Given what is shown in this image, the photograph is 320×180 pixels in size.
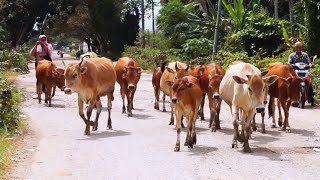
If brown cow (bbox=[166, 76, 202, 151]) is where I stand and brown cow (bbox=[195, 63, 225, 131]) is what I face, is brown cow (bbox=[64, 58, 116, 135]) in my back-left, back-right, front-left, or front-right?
front-left

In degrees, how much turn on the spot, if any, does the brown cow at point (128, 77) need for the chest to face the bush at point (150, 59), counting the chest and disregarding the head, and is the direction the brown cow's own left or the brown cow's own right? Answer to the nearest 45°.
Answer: approximately 180°

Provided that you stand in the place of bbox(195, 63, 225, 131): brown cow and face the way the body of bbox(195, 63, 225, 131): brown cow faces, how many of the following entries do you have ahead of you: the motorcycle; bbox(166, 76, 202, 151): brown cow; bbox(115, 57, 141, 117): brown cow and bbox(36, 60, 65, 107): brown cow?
1

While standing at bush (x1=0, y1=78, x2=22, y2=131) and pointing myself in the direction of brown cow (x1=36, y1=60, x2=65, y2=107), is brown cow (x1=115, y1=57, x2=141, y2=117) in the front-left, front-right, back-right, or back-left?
front-right

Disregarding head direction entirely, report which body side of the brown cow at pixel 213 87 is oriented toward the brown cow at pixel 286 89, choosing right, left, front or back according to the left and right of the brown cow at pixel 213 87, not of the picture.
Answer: left

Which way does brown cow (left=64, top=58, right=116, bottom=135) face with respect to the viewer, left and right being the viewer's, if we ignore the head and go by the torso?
facing the viewer and to the left of the viewer

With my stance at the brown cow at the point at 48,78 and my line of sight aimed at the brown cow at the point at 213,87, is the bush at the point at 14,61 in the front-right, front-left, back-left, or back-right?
back-left

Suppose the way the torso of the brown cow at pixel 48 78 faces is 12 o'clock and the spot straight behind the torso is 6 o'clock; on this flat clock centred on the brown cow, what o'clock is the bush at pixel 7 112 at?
The bush is roughly at 2 o'clock from the brown cow.

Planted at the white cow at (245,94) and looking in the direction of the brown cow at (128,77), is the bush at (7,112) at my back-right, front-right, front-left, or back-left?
front-left

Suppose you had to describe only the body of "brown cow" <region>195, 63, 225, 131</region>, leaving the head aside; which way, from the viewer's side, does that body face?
toward the camera

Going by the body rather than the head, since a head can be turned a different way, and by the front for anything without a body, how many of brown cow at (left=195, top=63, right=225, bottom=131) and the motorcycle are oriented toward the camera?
2

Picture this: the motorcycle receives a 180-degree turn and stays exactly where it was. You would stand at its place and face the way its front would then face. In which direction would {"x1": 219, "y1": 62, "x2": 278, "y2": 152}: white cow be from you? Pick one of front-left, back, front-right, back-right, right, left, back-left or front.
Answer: back

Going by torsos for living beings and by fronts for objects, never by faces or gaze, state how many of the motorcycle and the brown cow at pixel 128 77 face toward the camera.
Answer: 2

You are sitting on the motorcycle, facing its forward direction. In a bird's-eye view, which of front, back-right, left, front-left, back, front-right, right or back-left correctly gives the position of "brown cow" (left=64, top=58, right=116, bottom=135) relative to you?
front-right
